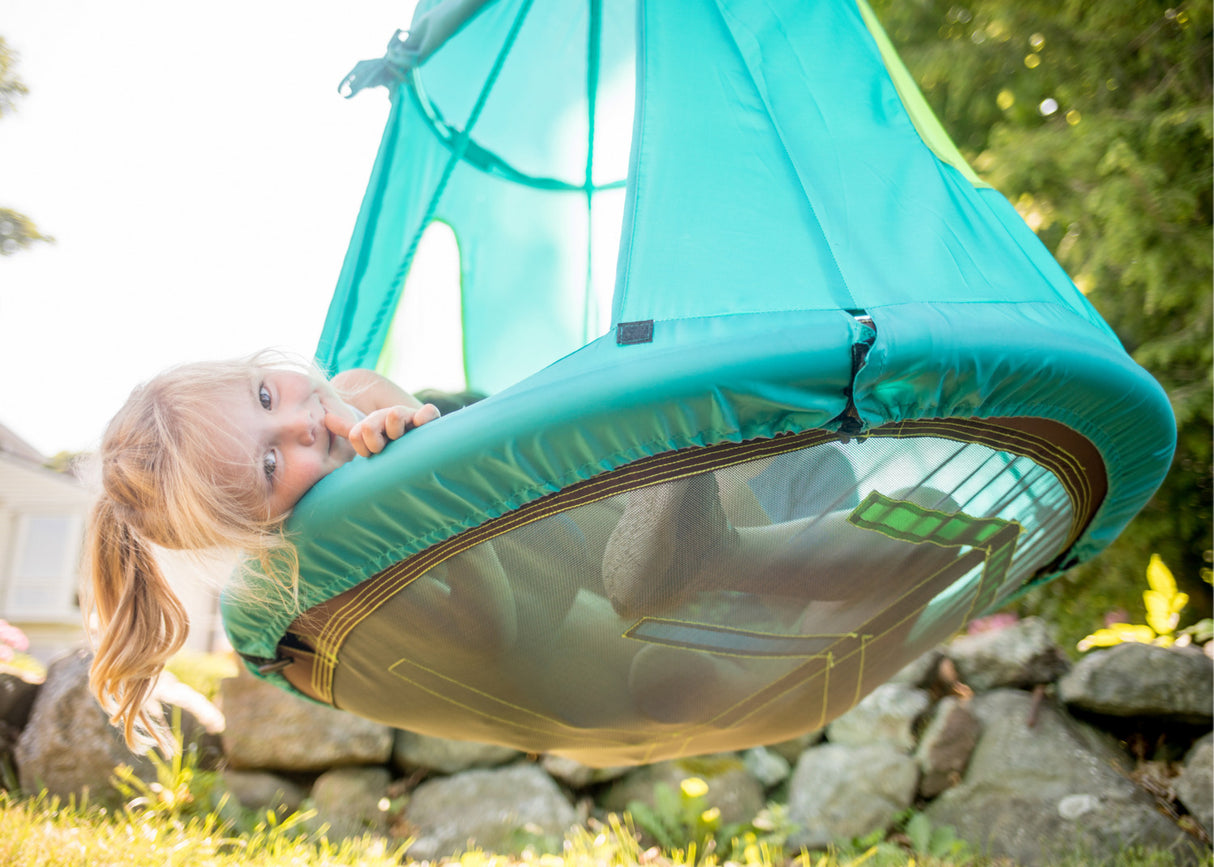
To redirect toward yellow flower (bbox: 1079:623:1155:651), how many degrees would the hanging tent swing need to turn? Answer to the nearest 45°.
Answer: approximately 180°

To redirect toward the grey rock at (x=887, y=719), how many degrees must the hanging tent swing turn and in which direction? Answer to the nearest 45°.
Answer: approximately 135° to its right

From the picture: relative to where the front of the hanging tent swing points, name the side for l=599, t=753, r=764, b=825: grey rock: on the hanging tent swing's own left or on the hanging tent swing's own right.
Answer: on the hanging tent swing's own right

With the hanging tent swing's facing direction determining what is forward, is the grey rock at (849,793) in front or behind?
behind

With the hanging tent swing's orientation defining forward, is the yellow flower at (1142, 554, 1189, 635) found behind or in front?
behind

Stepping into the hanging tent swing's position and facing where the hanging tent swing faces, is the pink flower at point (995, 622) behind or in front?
behind

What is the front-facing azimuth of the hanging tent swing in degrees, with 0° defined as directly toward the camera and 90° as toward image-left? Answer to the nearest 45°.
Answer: approximately 45°

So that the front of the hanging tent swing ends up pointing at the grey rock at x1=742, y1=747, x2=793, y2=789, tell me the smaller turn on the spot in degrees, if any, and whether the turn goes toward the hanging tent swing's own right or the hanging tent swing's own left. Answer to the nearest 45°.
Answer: approximately 135° to the hanging tent swing's own right

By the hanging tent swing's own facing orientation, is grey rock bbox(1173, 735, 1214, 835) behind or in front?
behind

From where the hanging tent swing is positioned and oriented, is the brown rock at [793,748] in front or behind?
behind

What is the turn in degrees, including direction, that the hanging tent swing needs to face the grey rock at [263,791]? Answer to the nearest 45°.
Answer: approximately 90° to its right
